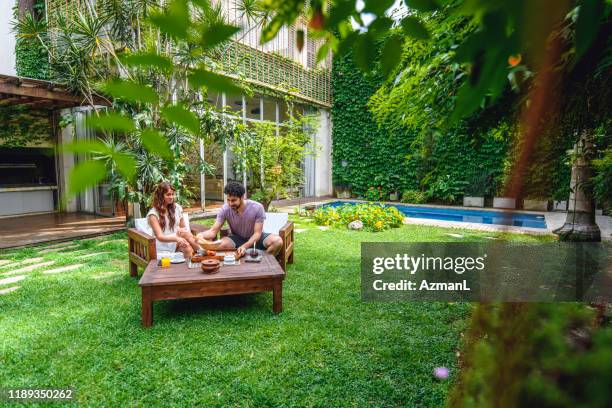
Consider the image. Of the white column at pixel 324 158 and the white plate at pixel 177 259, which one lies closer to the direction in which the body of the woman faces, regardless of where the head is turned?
the white plate

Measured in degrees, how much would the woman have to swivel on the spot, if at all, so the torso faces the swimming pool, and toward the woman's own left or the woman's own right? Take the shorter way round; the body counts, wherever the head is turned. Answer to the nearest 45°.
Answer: approximately 90° to the woman's own left

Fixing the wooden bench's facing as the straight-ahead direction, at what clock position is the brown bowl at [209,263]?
The brown bowl is roughly at 11 o'clock from the wooden bench.

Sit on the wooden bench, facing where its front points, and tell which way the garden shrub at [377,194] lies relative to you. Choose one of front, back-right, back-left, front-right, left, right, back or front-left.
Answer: back-left

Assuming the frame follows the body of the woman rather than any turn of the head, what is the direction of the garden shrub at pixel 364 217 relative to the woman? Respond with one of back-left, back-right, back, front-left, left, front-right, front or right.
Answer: left

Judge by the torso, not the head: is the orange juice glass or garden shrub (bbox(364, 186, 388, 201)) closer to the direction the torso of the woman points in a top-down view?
the orange juice glass

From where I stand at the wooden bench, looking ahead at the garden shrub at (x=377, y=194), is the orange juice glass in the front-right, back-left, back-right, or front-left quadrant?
back-right

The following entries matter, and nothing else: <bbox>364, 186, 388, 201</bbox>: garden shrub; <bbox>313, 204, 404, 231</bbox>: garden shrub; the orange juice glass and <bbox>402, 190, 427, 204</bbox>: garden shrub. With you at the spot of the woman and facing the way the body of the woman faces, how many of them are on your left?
3

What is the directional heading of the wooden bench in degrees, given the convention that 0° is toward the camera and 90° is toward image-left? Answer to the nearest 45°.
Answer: approximately 0°

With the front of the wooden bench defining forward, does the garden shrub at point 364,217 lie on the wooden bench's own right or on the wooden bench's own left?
on the wooden bench's own left

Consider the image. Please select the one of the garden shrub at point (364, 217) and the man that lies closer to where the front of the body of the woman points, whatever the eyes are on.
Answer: the man

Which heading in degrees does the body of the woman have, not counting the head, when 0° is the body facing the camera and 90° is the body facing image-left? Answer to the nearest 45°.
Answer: approximately 315°
